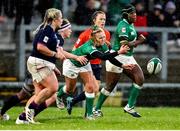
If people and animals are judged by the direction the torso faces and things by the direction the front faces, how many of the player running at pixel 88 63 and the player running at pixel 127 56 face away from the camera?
0

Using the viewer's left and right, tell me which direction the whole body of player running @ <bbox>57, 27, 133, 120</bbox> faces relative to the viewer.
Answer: facing the viewer and to the right of the viewer

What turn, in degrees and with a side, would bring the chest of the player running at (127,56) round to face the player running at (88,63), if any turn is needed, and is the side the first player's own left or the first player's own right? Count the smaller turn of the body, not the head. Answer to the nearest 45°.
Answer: approximately 135° to the first player's own right

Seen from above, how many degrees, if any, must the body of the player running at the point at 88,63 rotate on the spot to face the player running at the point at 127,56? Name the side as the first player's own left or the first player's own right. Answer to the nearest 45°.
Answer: approximately 90° to the first player's own left
